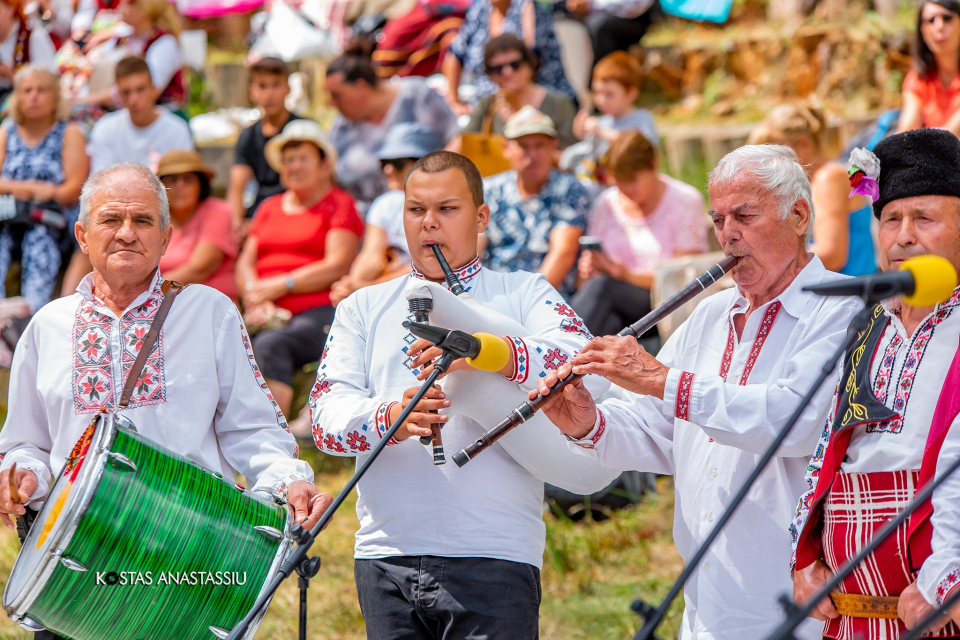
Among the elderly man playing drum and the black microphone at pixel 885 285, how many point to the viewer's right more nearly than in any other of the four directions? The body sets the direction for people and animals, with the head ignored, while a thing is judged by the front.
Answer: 1

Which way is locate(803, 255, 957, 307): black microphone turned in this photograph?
to the viewer's right

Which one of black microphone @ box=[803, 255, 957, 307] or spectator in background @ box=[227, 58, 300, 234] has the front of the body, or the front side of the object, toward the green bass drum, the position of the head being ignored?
the spectator in background

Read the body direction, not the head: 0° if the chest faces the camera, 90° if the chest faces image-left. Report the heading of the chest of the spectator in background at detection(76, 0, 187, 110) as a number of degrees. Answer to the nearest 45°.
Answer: approximately 45°

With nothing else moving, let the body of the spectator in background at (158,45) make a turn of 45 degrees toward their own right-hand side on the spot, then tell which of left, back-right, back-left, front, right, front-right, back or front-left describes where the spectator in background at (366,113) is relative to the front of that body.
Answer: back-left

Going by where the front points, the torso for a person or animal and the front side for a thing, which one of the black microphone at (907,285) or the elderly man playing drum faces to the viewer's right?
the black microphone

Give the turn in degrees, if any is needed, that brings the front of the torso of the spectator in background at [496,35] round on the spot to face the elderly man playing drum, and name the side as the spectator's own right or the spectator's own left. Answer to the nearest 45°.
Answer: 0° — they already face them

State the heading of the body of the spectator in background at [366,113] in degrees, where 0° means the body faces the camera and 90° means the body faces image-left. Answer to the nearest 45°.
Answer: approximately 45°

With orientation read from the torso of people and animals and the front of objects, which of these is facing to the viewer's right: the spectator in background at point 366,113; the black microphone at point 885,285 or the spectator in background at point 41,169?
the black microphone

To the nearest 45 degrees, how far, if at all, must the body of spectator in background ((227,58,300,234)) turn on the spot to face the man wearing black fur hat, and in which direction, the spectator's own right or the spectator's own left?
0° — they already face them
